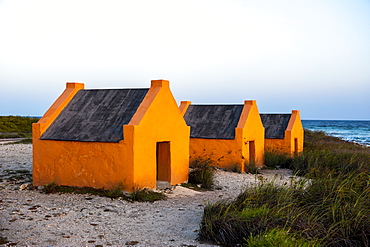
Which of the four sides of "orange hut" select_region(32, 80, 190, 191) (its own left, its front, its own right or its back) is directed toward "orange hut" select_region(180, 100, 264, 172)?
left

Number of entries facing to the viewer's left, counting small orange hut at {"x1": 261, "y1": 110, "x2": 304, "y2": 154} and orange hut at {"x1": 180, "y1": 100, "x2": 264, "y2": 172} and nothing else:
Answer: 0

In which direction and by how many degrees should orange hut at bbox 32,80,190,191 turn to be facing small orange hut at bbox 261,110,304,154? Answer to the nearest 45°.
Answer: approximately 90° to its left

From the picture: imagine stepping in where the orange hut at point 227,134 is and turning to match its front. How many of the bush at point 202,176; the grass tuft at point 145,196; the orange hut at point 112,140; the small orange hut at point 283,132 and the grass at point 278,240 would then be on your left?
1

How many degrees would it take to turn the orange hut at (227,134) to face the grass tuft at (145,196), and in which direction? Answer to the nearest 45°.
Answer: approximately 45° to its right

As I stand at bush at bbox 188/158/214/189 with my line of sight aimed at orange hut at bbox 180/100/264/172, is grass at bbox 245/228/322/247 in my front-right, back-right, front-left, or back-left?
back-right

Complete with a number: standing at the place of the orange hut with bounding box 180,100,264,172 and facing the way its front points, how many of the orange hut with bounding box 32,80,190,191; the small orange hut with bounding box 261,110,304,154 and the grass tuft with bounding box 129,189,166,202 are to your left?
1

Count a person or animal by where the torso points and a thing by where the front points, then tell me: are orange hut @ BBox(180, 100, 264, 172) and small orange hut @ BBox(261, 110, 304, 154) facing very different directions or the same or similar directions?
same or similar directions

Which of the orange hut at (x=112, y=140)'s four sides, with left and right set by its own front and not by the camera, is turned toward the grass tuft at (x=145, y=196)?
front

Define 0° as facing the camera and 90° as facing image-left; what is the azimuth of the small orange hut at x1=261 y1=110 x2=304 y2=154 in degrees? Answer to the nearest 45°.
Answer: approximately 315°

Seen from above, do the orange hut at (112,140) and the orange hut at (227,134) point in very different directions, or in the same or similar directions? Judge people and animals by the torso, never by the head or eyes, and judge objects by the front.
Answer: same or similar directions

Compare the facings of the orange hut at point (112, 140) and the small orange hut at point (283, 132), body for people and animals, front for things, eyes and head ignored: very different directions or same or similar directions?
same or similar directions

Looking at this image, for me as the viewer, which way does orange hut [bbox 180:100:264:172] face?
facing the viewer and to the right of the viewer

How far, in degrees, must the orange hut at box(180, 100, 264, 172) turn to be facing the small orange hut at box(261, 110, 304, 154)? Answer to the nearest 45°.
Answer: approximately 90° to its left

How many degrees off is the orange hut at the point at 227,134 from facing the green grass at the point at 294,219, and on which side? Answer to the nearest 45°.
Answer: approximately 45° to its right
